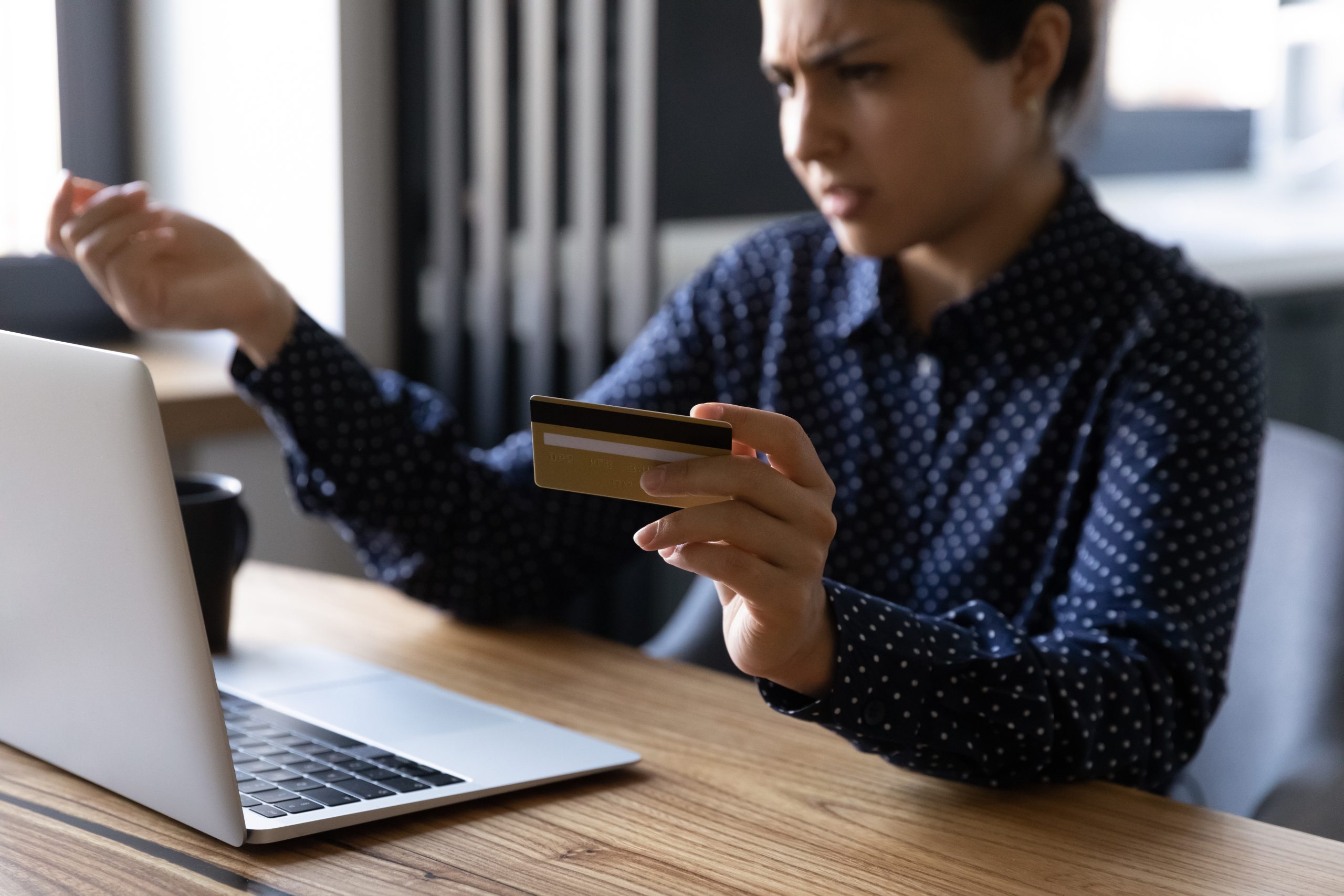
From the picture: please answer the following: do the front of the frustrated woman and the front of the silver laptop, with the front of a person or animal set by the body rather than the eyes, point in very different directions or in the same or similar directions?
very different directions

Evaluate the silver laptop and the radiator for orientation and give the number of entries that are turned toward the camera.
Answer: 1

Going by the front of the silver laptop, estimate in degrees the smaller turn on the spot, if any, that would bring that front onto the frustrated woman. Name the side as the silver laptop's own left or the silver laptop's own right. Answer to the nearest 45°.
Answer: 0° — it already faces them

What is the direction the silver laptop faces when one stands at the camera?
facing away from the viewer and to the right of the viewer

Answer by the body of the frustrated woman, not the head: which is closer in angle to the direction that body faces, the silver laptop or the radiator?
the silver laptop

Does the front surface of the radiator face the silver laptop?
yes

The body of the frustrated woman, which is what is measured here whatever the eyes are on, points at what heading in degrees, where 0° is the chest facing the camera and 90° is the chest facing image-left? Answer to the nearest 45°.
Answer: approximately 45°

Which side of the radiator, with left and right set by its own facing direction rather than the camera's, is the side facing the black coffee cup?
front

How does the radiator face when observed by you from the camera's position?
facing the viewer

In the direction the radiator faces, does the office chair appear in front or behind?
in front

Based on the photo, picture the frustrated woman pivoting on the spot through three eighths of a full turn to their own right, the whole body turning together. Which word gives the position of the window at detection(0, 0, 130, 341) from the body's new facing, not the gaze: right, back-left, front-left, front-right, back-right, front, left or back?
front-left
